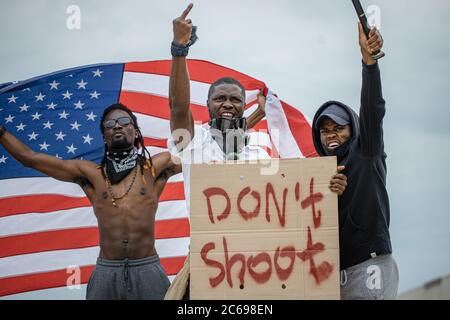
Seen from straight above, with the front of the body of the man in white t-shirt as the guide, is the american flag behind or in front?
behind

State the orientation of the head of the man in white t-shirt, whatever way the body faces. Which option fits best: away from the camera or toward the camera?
toward the camera

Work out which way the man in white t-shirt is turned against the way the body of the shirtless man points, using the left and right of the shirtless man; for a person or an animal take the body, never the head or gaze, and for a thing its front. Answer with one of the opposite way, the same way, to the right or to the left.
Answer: the same way

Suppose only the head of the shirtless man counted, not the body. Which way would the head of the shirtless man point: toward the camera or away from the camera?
toward the camera

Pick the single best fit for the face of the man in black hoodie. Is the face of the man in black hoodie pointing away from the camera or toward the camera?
toward the camera

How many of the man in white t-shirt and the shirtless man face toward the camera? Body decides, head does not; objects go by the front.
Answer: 2

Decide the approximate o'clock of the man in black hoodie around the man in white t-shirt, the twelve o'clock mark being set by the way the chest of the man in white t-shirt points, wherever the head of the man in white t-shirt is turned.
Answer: The man in black hoodie is roughly at 10 o'clock from the man in white t-shirt.

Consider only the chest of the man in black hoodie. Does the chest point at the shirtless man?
no

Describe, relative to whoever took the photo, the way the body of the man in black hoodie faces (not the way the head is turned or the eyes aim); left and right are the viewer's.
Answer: facing the viewer and to the left of the viewer

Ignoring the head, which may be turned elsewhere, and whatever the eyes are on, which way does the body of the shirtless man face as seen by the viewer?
toward the camera

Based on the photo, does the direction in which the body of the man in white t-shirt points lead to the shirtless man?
no
